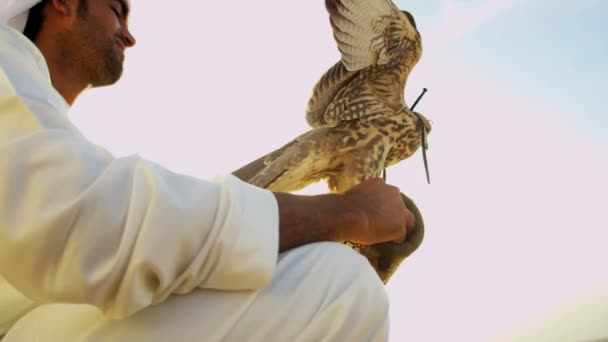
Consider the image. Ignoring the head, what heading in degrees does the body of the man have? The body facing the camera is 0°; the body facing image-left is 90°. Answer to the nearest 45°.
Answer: approximately 270°

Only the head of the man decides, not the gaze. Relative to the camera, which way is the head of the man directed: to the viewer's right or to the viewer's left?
to the viewer's right
